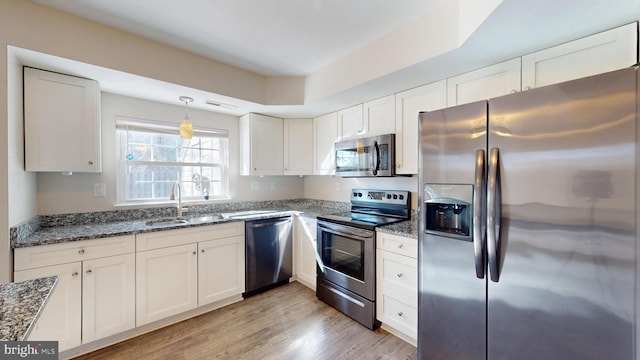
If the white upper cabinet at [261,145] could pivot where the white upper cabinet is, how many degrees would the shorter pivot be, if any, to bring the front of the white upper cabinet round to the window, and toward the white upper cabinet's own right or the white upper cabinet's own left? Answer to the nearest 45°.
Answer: approximately 135° to the white upper cabinet's own right

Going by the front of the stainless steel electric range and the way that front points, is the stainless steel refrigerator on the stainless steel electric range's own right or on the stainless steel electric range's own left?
on the stainless steel electric range's own left

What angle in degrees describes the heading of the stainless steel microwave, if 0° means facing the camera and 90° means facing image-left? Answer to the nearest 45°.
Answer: approximately 45°

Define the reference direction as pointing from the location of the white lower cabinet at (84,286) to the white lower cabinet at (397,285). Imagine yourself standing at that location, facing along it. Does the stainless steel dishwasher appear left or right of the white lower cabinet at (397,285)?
left

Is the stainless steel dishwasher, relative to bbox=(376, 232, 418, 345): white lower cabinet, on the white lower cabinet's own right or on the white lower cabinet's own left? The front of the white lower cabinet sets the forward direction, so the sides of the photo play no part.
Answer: on the white lower cabinet's own right

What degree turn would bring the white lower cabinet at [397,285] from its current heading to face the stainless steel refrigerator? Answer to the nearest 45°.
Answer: approximately 90° to its left

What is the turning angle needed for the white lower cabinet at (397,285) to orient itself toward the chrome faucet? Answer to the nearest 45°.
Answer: approximately 45° to its right

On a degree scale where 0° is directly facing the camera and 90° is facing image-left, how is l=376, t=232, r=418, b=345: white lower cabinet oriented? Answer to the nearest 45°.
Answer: approximately 45°

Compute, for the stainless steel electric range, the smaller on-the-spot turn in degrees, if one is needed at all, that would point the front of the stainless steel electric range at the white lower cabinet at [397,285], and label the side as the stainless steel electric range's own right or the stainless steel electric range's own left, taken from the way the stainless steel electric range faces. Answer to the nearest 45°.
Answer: approximately 90° to the stainless steel electric range's own left

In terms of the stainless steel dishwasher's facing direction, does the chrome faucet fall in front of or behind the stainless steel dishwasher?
behind
